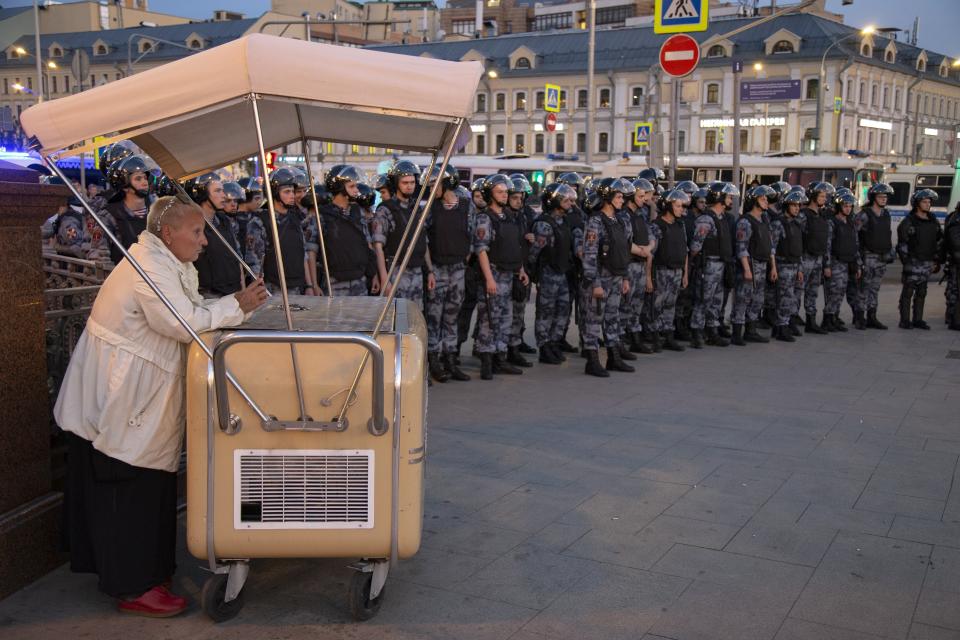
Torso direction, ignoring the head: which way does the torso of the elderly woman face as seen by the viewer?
to the viewer's right

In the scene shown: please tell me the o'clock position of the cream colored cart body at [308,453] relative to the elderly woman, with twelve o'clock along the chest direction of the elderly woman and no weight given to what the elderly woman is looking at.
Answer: The cream colored cart body is roughly at 1 o'clock from the elderly woman.

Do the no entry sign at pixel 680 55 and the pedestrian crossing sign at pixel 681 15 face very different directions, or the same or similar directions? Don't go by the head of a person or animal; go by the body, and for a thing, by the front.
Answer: same or similar directions

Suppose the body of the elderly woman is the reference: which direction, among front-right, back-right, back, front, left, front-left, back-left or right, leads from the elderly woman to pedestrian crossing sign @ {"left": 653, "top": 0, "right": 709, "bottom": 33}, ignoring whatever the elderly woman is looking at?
front-left

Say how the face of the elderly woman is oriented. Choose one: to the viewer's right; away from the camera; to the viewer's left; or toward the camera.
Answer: to the viewer's right

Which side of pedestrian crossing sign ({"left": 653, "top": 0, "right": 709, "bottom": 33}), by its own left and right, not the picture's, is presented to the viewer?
front

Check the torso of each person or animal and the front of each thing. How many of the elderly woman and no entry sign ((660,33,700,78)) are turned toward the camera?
1

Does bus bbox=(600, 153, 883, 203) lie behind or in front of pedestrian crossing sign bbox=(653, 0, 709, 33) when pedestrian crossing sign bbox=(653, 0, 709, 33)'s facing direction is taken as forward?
behind

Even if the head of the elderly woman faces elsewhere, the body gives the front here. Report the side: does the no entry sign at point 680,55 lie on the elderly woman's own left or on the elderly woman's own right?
on the elderly woman's own left

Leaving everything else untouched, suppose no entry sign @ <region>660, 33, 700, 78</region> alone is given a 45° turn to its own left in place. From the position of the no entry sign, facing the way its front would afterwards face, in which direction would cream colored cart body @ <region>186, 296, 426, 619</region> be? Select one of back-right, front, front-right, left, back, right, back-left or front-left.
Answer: front-right

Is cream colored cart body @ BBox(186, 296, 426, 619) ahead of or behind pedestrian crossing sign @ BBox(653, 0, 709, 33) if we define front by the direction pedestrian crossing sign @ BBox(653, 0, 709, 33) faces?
ahead

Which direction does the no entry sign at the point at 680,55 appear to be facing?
toward the camera
